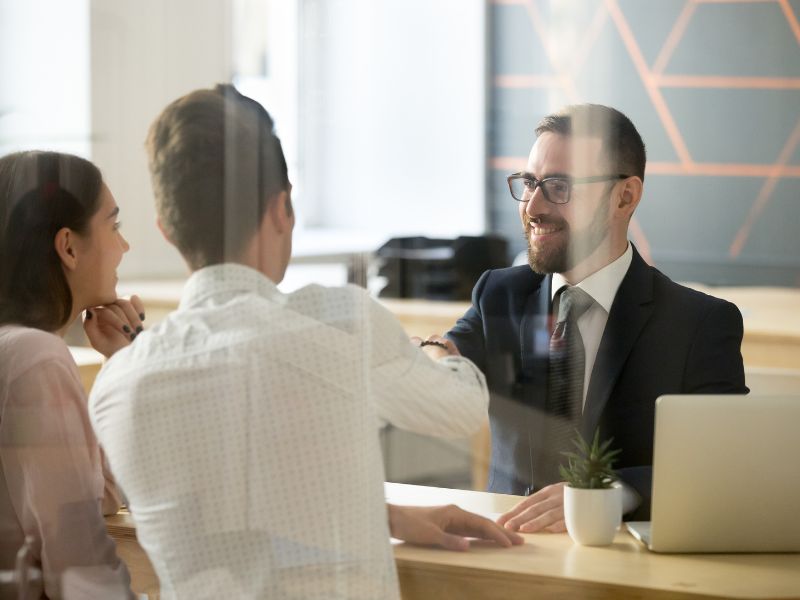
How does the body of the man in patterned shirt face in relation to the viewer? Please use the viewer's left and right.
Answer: facing away from the viewer and to the right of the viewer

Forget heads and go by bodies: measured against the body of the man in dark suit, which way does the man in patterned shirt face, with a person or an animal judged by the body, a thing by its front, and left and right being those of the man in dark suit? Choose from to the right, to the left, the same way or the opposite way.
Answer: the opposite way

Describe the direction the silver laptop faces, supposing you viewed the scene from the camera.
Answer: facing away from the viewer

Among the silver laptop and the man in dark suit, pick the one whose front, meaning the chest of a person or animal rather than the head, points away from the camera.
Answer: the silver laptop

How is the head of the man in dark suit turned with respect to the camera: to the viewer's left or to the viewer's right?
to the viewer's left
